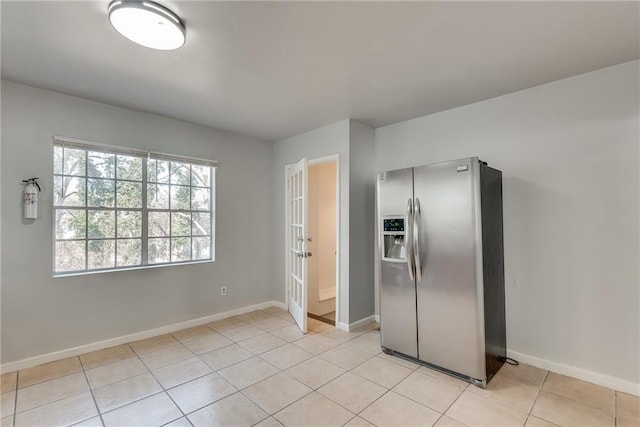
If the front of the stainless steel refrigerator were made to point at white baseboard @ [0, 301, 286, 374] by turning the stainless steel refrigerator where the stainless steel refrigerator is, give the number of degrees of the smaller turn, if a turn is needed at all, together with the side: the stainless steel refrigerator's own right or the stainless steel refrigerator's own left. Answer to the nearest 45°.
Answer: approximately 45° to the stainless steel refrigerator's own right

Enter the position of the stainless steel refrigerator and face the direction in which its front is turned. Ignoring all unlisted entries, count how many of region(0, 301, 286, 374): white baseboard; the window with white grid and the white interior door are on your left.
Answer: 0

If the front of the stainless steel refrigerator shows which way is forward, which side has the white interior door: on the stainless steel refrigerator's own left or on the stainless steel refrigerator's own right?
on the stainless steel refrigerator's own right

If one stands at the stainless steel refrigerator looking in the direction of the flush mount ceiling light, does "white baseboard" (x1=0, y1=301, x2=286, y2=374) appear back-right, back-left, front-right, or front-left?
front-right

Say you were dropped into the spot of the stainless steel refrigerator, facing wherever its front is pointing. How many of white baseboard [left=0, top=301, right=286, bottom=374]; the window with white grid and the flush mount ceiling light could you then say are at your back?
0

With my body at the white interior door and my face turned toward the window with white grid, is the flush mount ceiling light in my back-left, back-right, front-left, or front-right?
front-left

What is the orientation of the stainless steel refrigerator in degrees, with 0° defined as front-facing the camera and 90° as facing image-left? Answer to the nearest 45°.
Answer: approximately 45°

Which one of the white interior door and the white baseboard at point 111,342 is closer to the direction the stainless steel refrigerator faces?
the white baseboard

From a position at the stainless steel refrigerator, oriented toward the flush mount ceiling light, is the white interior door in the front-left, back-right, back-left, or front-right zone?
front-right

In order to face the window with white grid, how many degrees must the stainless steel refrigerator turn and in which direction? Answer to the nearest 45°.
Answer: approximately 45° to its right

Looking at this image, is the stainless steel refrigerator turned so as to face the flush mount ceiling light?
yes

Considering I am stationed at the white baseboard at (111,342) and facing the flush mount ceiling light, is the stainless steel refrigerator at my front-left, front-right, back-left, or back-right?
front-left

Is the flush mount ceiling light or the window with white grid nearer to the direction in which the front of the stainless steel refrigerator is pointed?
the flush mount ceiling light
